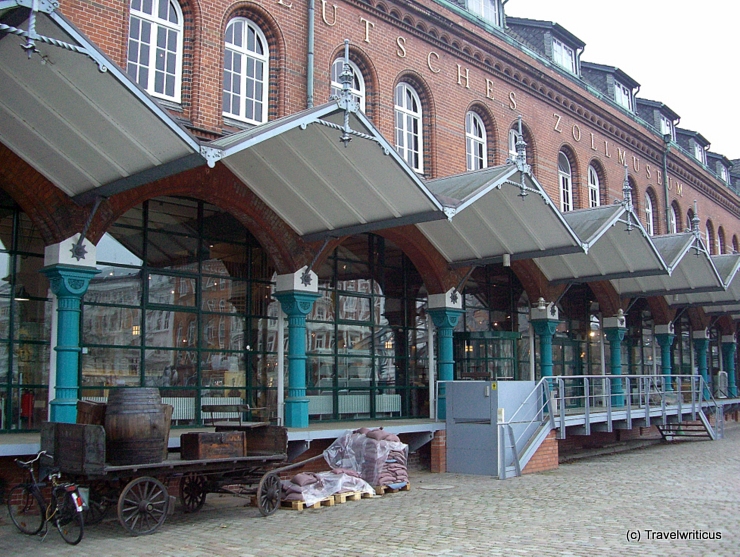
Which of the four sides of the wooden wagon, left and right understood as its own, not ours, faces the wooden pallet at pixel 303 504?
front

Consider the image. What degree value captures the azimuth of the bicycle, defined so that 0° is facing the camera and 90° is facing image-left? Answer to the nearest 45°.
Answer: approximately 135°

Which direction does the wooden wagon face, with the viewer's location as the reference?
facing away from the viewer and to the right of the viewer

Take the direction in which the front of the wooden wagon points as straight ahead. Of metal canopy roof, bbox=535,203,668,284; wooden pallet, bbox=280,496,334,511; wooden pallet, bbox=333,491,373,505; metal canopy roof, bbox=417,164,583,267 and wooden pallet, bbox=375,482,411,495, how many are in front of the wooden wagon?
5

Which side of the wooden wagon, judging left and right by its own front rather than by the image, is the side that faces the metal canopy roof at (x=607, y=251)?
front

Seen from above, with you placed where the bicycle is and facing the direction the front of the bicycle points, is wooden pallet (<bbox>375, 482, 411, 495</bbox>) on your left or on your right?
on your right

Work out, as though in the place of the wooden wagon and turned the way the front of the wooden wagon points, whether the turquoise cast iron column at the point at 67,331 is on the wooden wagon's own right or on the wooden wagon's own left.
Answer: on the wooden wagon's own left

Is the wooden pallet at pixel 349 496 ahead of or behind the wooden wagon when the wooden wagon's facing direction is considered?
ahead

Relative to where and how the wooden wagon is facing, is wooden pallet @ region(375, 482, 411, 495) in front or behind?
in front

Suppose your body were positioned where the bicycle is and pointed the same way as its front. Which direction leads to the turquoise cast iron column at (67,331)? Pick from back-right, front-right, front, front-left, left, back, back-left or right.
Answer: front-right

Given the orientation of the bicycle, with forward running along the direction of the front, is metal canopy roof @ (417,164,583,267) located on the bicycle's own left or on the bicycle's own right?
on the bicycle's own right
